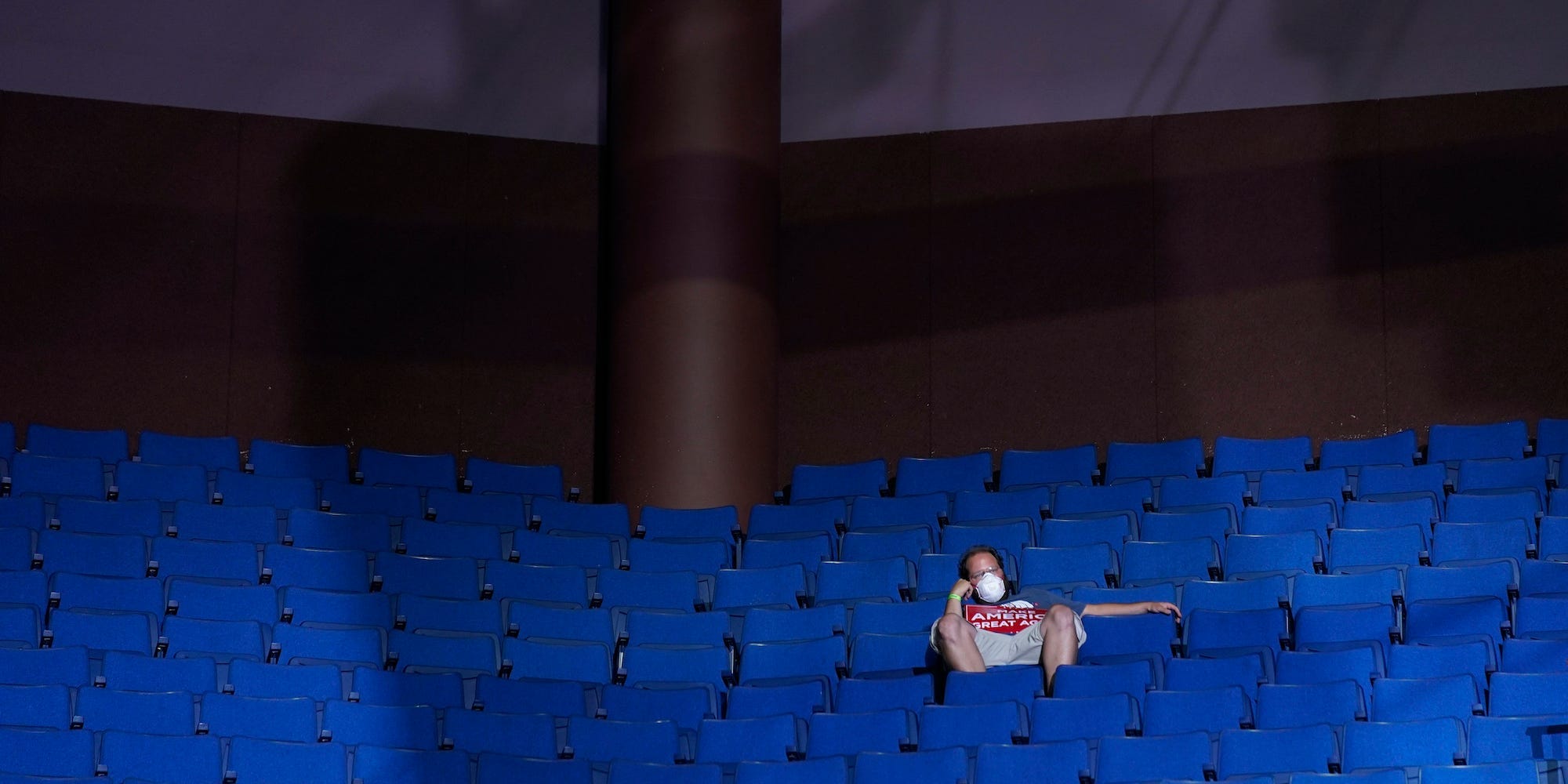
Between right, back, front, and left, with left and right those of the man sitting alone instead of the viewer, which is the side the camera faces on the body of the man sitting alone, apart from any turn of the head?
front

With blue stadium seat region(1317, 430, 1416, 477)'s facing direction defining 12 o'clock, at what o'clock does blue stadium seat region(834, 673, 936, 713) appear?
blue stadium seat region(834, 673, 936, 713) is roughly at 1 o'clock from blue stadium seat region(1317, 430, 1416, 477).

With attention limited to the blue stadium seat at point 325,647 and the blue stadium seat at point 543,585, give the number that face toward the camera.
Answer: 2

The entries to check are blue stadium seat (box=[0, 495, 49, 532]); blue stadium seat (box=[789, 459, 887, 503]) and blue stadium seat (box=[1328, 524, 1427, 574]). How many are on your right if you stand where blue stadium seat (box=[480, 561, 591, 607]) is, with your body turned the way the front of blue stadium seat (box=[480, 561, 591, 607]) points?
1

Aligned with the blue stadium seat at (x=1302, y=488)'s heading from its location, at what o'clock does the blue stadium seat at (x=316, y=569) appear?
the blue stadium seat at (x=316, y=569) is roughly at 2 o'clock from the blue stadium seat at (x=1302, y=488).

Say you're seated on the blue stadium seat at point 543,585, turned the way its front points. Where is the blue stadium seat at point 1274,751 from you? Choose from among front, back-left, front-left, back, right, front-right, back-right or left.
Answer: front-left

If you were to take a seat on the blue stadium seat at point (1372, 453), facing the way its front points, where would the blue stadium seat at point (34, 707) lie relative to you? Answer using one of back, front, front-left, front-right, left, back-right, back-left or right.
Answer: front-right

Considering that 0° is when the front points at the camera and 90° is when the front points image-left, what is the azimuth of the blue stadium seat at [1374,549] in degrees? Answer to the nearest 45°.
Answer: approximately 0°

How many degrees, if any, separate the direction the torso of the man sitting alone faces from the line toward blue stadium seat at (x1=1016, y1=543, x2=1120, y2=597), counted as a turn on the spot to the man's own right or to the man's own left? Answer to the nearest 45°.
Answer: approximately 180°

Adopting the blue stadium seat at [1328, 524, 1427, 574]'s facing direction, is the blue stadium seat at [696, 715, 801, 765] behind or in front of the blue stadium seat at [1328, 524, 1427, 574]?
in front

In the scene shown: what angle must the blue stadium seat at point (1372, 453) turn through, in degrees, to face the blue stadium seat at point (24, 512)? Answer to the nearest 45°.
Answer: approximately 45° to its right

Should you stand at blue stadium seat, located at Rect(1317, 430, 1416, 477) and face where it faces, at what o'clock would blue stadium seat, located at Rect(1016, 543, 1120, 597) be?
blue stadium seat, located at Rect(1016, 543, 1120, 597) is roughly at 1 o'clock from blue stadium seat, located at Rect(1317, 430, 1416, 477).

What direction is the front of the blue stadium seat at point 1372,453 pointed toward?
toward the camera
